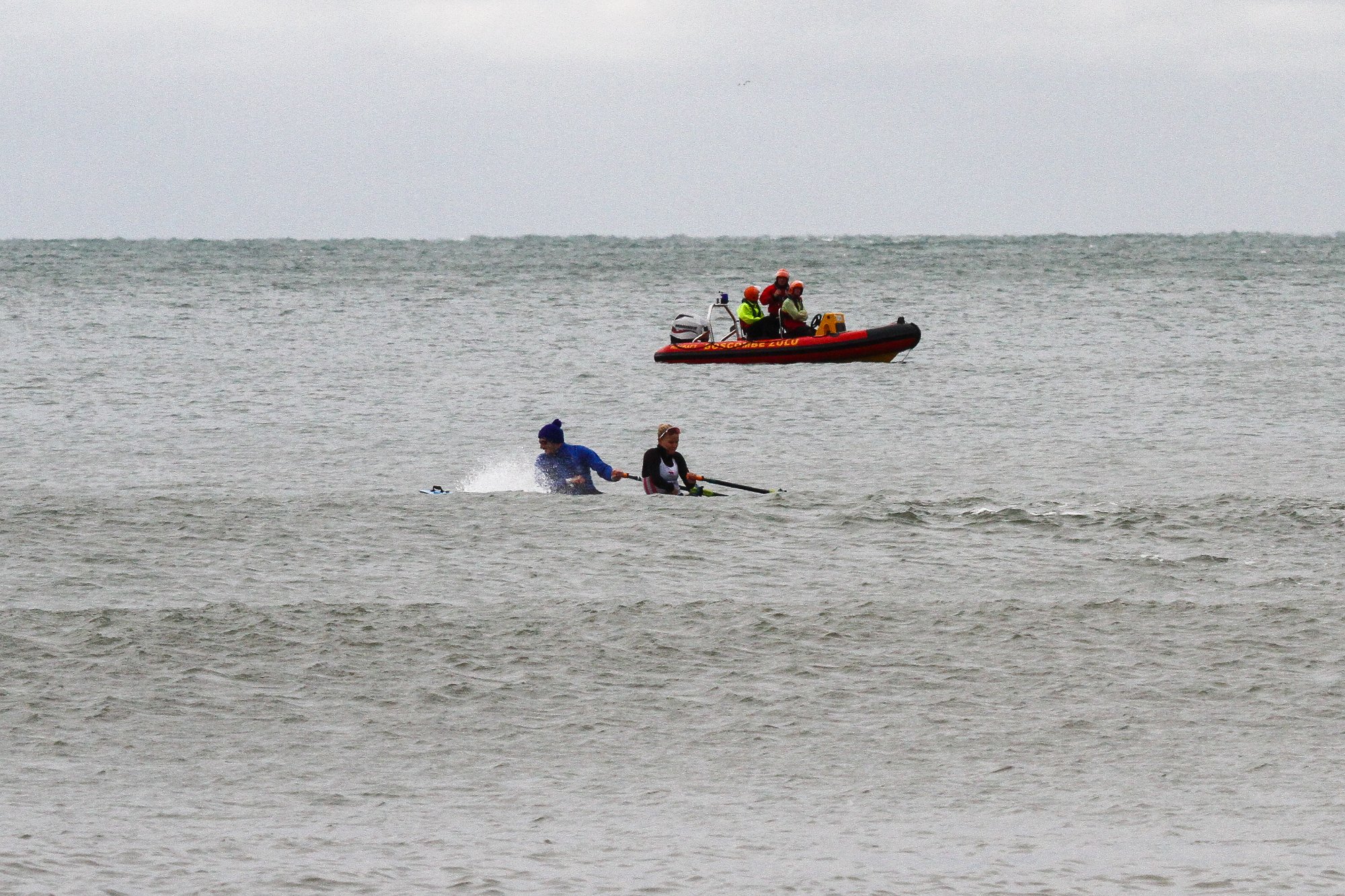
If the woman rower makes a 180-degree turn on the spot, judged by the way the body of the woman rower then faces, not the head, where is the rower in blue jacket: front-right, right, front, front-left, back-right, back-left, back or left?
front-left

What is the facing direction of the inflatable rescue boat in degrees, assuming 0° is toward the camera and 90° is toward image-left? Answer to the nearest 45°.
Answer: approximately 270°

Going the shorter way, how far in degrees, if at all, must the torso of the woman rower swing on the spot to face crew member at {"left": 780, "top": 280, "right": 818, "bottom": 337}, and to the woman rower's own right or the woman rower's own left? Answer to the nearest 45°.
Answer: approximately 135° to the woman rower's own left

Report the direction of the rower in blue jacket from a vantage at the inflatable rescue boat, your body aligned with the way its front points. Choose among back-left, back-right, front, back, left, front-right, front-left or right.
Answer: right

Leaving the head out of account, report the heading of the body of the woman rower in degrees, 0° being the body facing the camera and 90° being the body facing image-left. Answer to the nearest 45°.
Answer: approximately 315°

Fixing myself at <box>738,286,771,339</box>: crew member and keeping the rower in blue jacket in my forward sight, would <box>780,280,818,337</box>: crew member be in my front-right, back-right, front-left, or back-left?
back-left

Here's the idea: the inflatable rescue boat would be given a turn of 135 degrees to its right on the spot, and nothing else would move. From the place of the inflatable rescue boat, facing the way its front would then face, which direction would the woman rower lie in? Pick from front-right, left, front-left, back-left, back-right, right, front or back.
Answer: front-left

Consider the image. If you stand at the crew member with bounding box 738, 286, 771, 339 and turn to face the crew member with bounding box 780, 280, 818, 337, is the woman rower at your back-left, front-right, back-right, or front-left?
back-right
